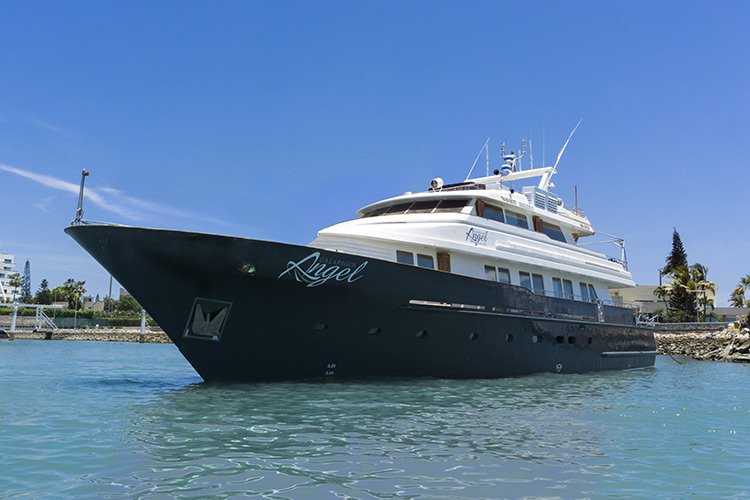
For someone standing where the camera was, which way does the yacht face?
facing the viewer and to the left of the viewer
